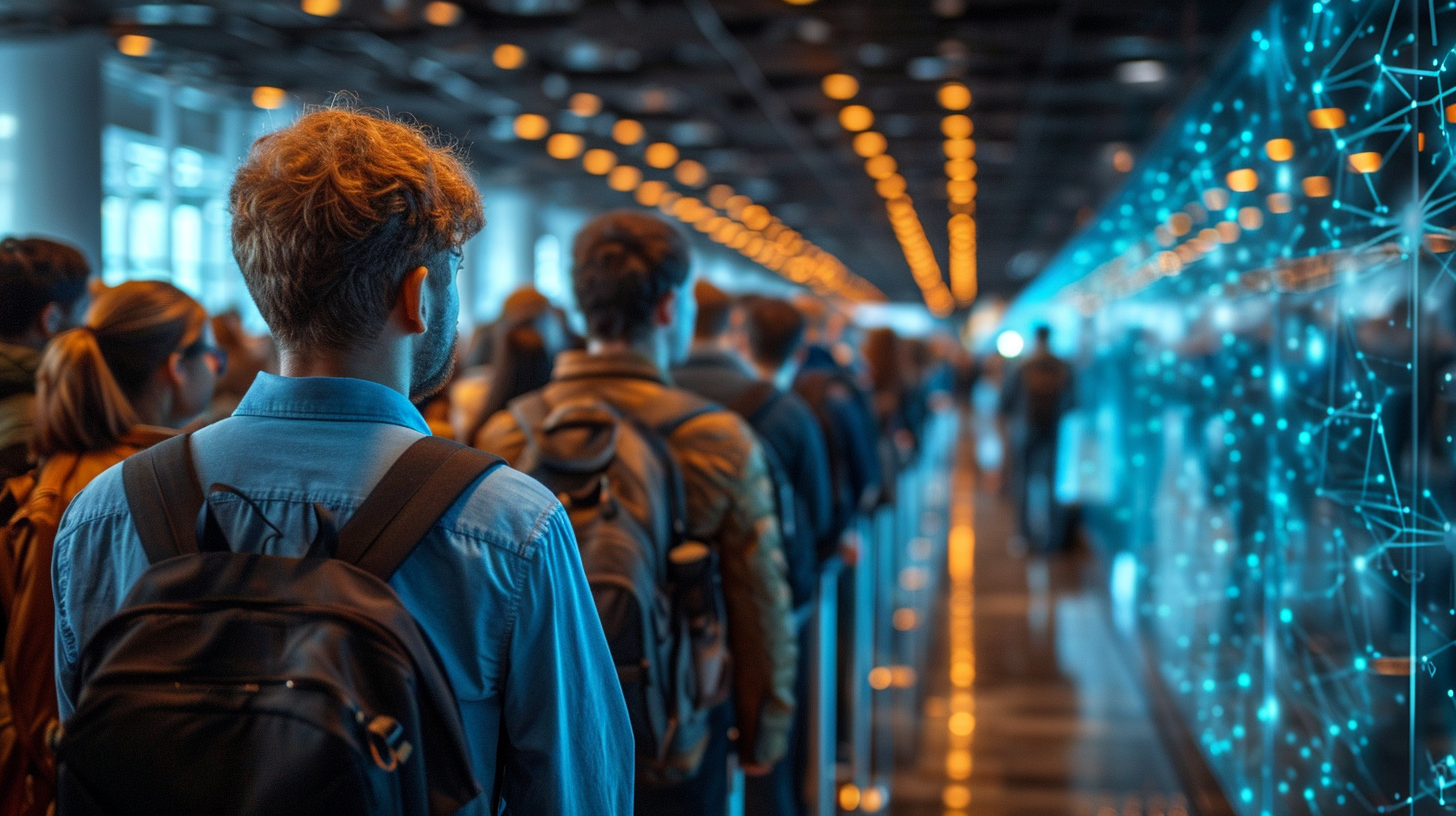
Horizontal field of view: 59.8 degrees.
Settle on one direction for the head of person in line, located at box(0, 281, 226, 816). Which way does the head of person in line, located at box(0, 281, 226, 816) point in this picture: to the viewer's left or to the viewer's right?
to the viewer's right

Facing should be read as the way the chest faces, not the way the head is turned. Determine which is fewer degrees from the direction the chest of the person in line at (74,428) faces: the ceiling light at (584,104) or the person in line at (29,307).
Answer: the ceiling light

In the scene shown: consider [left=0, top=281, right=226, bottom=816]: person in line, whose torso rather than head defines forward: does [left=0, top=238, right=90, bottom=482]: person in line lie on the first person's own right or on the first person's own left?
on the first person's own left

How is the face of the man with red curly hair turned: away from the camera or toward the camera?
away from the camera

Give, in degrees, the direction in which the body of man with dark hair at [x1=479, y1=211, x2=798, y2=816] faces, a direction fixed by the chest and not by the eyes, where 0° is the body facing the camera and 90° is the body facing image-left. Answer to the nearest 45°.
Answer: approximately 180°

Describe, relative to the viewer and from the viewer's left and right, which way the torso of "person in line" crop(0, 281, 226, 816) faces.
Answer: facing away from the viewer and to the right of the viewer
